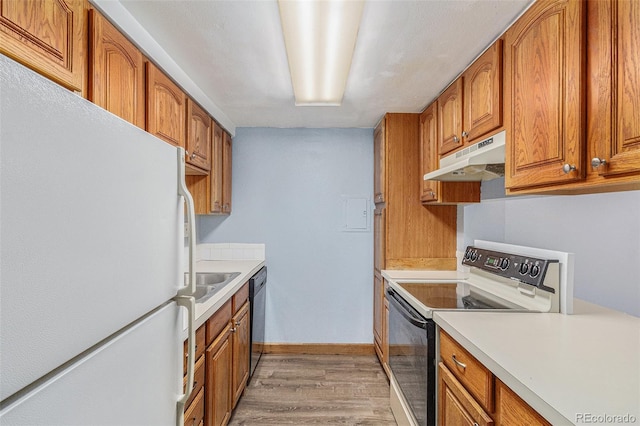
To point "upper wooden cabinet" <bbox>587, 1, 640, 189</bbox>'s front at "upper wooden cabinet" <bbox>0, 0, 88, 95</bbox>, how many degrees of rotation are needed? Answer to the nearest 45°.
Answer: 0° — it already faces it

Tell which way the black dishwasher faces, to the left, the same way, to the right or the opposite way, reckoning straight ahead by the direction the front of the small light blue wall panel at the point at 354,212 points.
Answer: to the left

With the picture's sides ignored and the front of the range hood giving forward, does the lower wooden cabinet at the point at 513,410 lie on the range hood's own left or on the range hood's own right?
on the range hood's own left

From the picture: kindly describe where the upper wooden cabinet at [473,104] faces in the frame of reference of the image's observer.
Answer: facing the viewer and to the left of the viewer

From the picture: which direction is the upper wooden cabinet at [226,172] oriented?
to the viewer's right

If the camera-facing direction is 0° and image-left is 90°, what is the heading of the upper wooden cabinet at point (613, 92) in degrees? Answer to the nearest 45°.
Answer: approximately 45°

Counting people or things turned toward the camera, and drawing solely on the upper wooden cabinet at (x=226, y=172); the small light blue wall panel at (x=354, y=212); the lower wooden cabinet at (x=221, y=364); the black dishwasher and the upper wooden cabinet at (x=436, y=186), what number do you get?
1

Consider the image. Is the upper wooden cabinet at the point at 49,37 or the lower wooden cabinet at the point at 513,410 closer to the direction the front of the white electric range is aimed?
the upper wooden cabinet

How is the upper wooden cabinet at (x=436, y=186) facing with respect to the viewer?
to the viewer's left

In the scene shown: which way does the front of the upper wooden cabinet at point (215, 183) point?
to the viewer's right

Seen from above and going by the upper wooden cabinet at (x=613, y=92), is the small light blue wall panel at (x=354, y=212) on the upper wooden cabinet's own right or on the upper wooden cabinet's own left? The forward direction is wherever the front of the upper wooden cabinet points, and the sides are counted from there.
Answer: on the upper wooden cabinet's own right

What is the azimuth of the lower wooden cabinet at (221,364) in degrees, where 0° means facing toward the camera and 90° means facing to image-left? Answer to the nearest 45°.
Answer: approximately 270°

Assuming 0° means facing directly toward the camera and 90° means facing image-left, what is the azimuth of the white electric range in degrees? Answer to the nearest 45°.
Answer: approximately 45°

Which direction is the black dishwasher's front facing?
to the viewer's right

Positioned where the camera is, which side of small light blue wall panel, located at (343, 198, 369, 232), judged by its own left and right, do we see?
front
